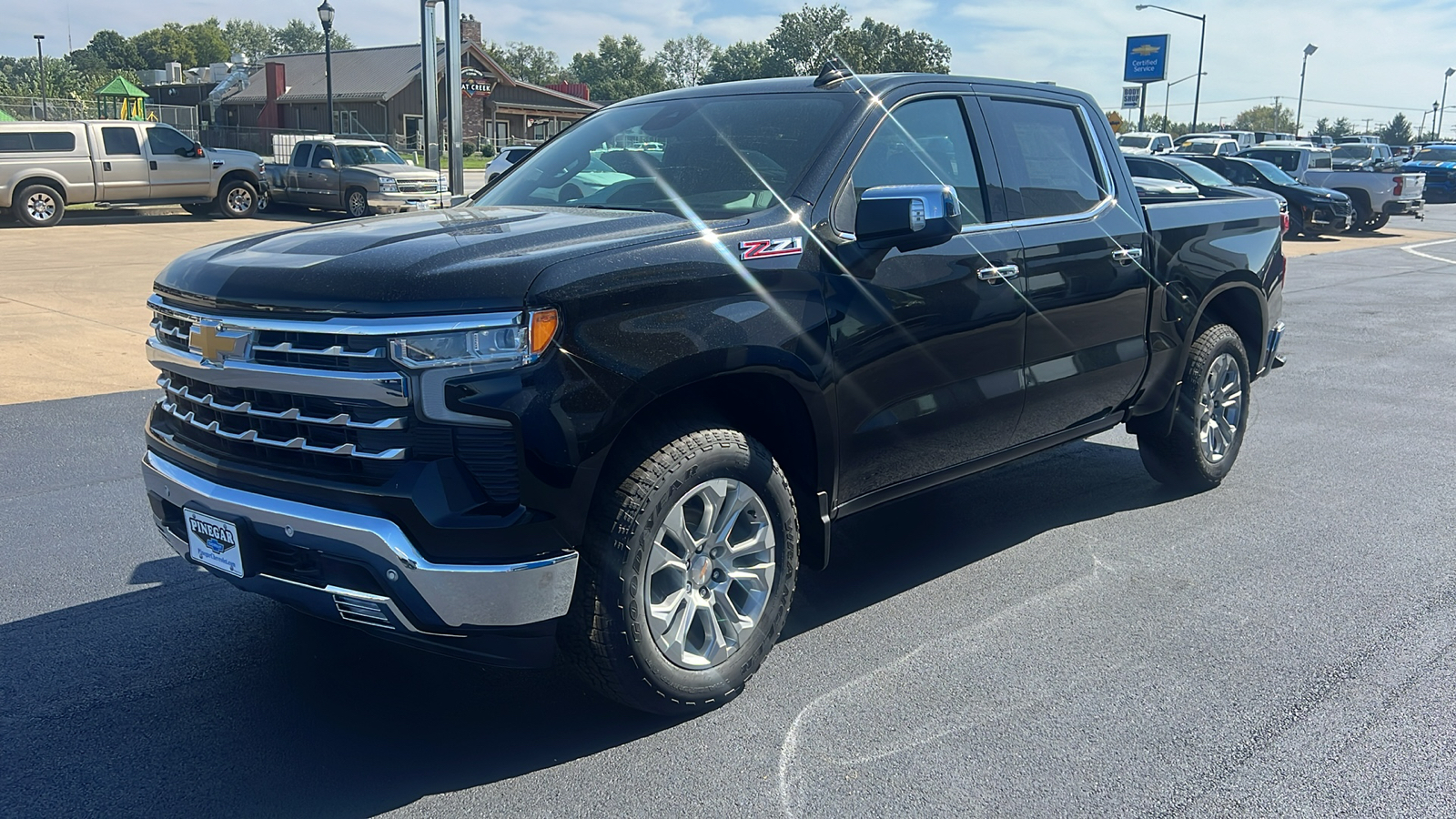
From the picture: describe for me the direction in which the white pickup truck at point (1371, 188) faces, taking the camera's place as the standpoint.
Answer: facing away from the viewer and to the left of the viewer

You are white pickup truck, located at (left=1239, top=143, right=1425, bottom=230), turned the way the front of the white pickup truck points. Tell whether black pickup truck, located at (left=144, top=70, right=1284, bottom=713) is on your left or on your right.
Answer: on your left

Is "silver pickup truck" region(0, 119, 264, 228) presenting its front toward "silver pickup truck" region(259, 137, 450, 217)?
yes

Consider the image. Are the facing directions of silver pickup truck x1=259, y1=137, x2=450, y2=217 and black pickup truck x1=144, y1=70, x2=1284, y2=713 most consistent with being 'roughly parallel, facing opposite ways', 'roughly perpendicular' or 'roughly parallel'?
roughly perpendicular

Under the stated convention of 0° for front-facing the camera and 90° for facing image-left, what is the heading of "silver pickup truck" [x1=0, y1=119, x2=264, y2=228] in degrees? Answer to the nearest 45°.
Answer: approximately 270°

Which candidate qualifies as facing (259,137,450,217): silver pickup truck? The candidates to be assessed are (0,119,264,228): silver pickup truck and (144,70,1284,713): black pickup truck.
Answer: (0,119,264,228): silver pickup truck

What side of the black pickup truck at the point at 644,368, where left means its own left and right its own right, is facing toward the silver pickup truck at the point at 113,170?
right

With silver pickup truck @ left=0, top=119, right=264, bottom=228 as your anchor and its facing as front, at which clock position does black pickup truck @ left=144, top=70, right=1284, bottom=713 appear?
The black pickup truck is roughly at 3 o'clock from the silver pickup truck.

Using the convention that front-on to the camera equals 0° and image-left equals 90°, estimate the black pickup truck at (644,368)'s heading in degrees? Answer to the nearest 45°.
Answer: approximately 45°

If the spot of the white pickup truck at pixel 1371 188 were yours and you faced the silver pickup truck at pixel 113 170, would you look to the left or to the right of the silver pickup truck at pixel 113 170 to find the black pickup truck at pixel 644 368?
left

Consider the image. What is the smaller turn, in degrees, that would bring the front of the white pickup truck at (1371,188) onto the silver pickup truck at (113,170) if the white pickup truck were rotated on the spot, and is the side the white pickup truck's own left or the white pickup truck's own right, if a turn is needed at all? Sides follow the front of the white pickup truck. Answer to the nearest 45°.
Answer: approximately 90° to the white pickup truck's own left

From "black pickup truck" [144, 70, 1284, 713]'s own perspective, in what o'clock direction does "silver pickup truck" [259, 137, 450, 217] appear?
The silver pickup truck is roughly at 4 o'clock from the black pickup truck.
